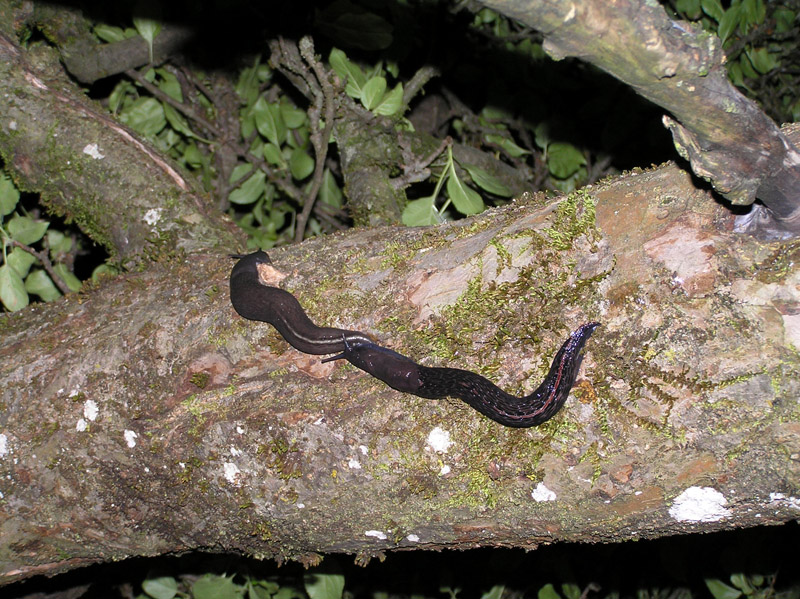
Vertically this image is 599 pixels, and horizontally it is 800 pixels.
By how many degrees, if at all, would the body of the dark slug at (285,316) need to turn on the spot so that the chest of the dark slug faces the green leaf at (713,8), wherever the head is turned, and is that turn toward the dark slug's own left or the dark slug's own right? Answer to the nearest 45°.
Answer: approximately 90° to the dark slug's own right

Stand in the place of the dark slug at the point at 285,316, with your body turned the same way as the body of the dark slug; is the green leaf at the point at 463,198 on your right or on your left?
on your right

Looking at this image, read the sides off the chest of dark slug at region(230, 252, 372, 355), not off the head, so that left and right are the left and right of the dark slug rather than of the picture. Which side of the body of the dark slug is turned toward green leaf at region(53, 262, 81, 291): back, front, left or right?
front

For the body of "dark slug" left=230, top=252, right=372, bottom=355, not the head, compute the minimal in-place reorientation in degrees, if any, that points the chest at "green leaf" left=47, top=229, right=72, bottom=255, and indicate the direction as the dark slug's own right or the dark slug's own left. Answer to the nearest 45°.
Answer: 0° — it already faces it

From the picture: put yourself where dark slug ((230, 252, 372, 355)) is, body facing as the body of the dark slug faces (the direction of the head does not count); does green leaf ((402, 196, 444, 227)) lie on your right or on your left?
on your right

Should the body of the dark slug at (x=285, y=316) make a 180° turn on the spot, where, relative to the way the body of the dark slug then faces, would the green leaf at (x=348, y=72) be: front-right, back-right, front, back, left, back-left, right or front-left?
back-left

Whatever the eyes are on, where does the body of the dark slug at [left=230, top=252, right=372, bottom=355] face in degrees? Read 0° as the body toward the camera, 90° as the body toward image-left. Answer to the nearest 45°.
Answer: approximately 135°

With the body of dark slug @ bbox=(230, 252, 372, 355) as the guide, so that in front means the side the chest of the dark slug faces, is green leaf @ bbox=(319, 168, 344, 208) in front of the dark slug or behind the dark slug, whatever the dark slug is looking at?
in front

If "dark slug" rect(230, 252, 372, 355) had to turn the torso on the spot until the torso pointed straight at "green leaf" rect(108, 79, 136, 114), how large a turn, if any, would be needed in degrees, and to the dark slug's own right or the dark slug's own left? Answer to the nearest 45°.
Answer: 0° — it already faces it

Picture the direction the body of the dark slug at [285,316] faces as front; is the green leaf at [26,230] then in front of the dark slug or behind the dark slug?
in front

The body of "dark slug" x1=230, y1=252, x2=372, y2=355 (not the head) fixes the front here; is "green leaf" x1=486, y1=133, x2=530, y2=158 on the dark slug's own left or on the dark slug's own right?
on the dark slug's own right
